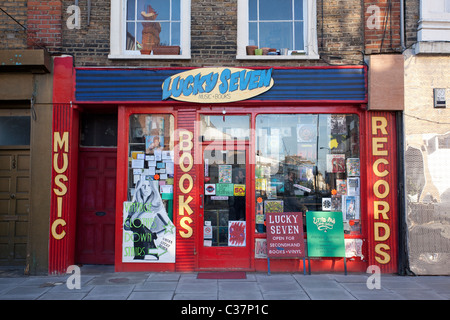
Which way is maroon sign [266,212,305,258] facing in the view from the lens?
facing the viewer

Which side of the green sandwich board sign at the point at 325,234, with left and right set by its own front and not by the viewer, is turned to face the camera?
front

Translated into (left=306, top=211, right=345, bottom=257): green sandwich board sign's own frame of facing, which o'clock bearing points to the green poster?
The green poster is roughly at 3 o'clock from the green sandwich board sign.

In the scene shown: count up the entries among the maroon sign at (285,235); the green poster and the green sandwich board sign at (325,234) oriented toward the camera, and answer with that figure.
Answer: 3

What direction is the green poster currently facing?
toward the camera

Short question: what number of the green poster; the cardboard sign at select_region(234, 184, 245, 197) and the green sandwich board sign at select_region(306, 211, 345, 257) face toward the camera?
3

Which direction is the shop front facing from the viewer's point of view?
toward the camera

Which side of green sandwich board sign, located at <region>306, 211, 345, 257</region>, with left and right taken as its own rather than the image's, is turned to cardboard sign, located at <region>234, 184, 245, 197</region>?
right
